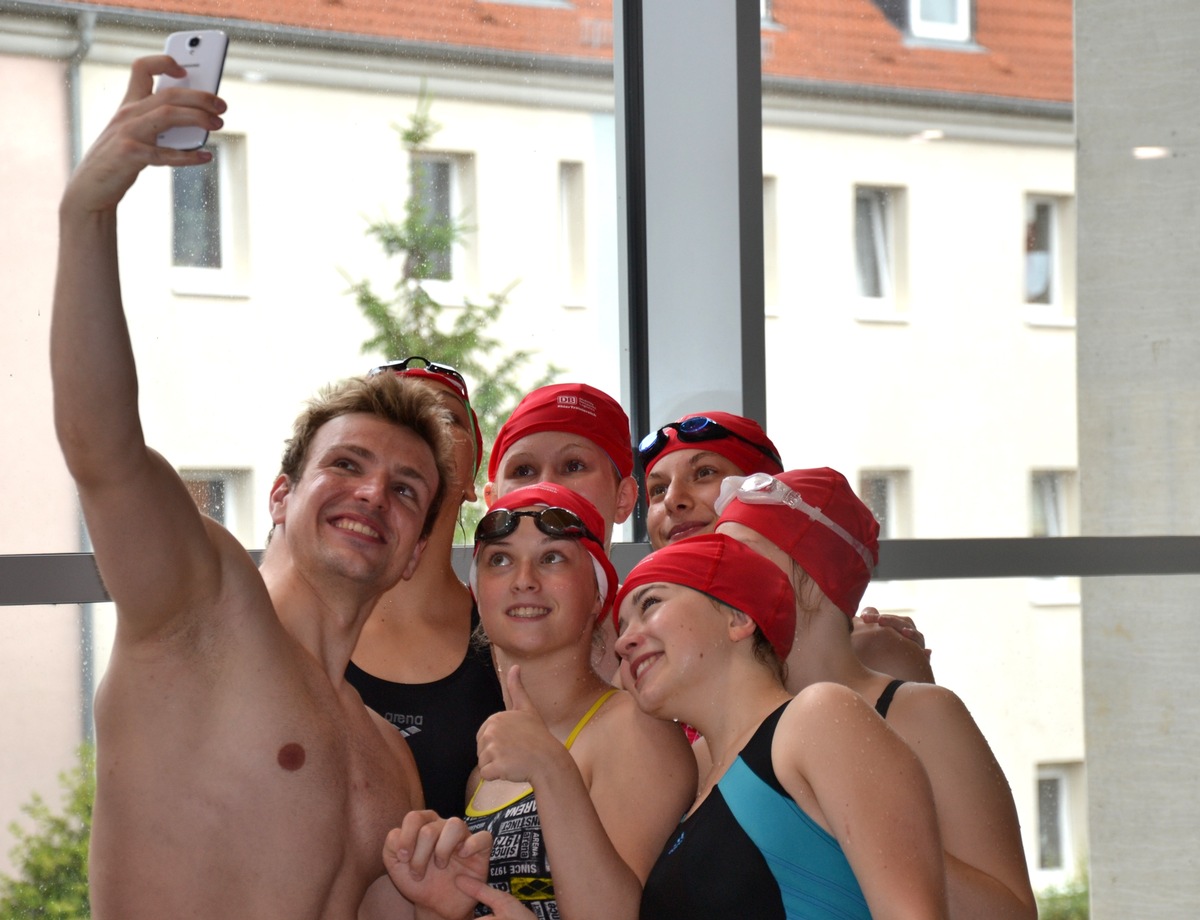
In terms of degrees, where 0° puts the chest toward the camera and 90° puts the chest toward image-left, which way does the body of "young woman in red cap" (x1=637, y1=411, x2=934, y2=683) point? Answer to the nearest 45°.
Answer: approximately 45°

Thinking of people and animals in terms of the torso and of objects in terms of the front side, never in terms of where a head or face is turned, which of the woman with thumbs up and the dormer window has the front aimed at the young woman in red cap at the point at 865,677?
the dormer window

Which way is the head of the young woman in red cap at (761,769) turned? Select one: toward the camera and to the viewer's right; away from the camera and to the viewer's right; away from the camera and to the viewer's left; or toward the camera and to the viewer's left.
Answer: toward the camera and to the viewer's left

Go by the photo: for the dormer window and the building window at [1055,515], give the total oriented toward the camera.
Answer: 2

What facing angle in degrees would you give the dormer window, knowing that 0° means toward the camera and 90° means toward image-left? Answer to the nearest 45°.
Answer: approximately 0°

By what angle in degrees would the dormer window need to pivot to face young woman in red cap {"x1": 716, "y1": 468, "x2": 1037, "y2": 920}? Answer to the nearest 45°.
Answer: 0° — it already faces them

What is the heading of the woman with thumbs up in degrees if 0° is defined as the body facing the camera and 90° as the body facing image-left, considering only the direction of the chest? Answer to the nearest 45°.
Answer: approximately 45°

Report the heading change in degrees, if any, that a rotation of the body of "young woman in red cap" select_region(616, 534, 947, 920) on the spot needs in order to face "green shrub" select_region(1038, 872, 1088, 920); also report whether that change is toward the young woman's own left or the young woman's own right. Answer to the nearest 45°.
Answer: approximately 135° to the young woman's own right

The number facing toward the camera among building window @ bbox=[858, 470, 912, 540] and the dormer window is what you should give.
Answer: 2

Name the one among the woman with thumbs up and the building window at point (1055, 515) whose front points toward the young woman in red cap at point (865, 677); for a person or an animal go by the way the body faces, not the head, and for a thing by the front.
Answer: the building window
